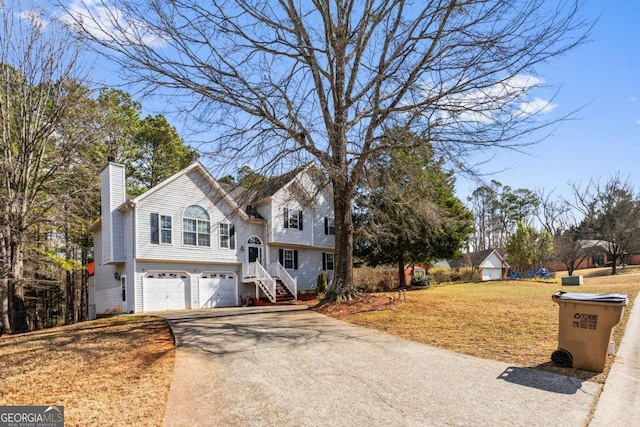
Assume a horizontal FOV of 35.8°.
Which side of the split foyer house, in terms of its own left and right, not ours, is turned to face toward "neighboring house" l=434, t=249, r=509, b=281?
left

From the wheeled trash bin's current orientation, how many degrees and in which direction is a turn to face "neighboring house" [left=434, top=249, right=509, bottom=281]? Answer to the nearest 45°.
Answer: approximately 90° to its left

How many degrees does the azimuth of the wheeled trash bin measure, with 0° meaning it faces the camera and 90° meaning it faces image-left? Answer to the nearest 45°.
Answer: approximately 270°

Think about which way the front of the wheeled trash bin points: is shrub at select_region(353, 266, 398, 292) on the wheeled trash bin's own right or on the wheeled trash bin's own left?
on the wheeled trash bin's own left

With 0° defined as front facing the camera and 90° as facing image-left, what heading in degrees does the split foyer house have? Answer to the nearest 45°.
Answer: approximately 315°
